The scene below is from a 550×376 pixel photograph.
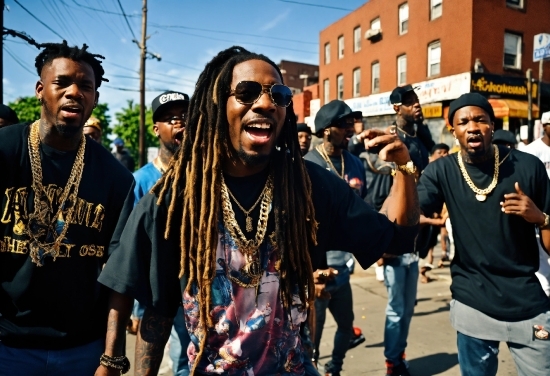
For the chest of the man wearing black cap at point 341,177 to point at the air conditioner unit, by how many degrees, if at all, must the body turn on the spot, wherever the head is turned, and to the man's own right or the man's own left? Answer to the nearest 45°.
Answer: approximately 135° to the man's own left

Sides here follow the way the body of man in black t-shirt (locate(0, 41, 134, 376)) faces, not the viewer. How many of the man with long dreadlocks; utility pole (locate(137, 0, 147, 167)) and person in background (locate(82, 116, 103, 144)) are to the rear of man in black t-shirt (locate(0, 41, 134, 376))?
2

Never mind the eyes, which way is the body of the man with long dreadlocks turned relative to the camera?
toward the camera

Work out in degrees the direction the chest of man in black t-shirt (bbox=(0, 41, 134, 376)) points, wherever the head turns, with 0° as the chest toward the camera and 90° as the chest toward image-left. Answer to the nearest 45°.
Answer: approximately 0°

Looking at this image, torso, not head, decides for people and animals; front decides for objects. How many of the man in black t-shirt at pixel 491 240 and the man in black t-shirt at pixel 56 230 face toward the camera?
2

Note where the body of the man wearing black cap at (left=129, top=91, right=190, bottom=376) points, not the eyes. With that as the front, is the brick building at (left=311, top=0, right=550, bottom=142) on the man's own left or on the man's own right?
on the man's own left

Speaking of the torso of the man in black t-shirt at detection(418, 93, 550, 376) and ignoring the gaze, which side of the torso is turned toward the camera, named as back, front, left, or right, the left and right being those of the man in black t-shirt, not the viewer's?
front

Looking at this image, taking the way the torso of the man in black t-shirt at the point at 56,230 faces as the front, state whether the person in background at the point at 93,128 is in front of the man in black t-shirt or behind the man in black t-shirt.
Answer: behind

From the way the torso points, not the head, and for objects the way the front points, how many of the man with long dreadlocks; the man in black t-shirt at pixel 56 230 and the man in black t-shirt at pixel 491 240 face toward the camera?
3

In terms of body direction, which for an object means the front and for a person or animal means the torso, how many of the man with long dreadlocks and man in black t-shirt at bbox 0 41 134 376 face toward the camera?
2
